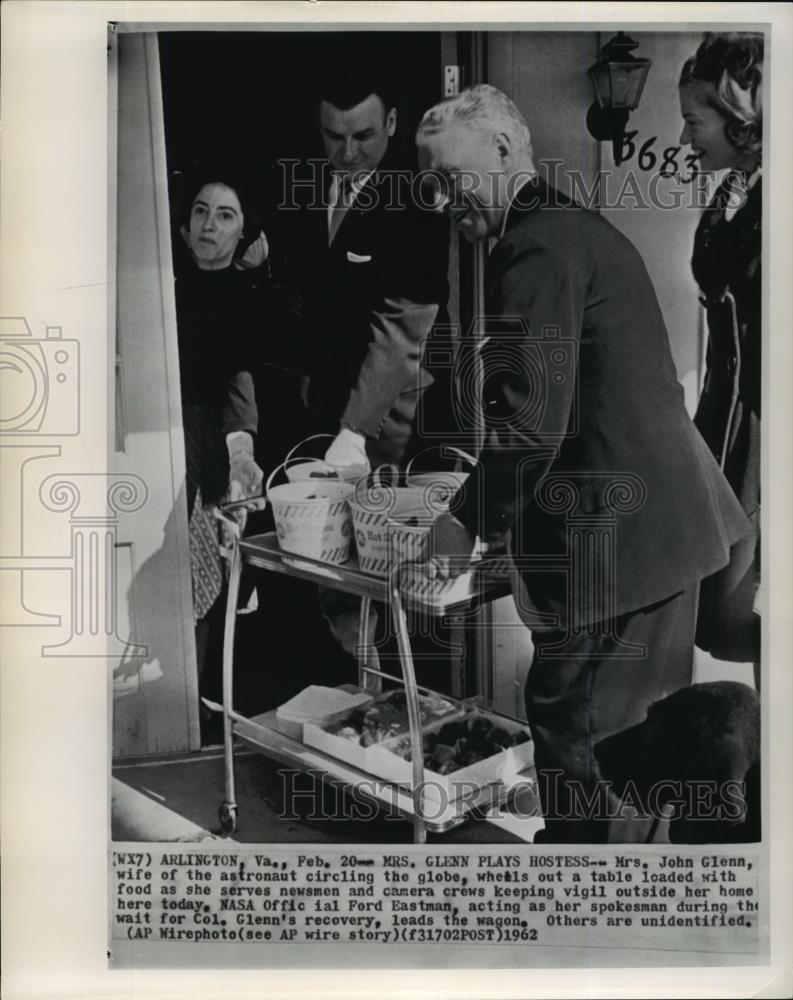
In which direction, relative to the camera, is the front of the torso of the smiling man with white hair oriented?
to the viewer's left
